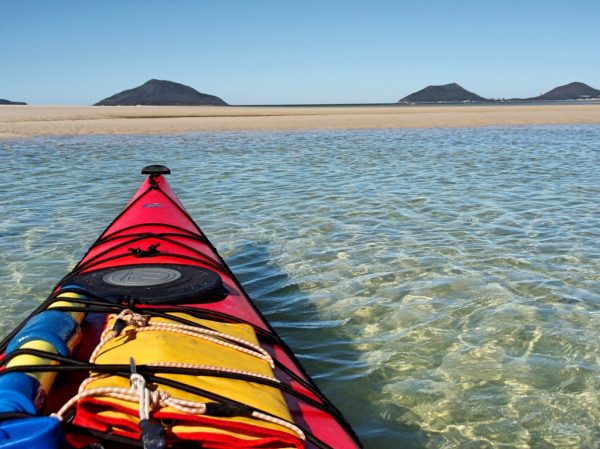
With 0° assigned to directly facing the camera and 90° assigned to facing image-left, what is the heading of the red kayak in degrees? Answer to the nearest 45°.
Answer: approximately 180°
